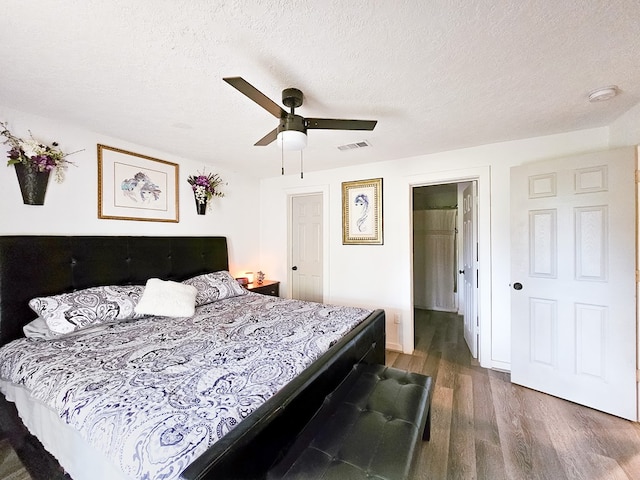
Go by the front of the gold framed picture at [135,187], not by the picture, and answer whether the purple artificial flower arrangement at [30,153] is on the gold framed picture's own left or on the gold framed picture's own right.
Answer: on the gold framed picture's own right

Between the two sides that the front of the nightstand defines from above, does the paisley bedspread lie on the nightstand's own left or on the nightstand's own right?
on the nightstand's own right

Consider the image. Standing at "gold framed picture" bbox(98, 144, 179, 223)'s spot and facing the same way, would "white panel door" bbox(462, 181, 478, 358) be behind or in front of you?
in front

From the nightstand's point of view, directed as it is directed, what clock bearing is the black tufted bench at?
The black tufted bench is roughly at 1 o'clock from the nightstand.

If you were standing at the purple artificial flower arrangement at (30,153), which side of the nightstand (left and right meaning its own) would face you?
right

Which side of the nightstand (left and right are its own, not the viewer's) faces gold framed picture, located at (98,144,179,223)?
right

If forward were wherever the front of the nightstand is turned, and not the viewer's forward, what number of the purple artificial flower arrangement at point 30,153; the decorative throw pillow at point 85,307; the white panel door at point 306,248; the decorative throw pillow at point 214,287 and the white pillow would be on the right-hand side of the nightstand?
4

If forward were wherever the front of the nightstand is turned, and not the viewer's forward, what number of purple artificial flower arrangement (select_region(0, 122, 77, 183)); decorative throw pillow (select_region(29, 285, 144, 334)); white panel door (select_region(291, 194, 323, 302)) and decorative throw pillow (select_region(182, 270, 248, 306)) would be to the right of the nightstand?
3

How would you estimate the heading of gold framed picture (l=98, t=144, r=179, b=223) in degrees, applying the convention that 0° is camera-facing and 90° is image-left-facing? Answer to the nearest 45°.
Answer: approximately 315°
